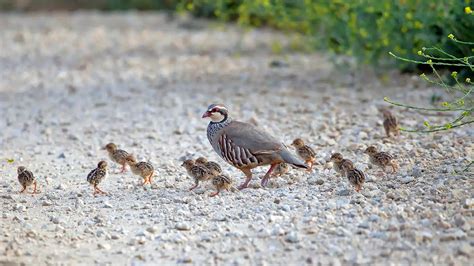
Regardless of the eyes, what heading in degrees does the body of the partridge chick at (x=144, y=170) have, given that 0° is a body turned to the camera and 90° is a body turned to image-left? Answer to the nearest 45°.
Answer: approximately 90°

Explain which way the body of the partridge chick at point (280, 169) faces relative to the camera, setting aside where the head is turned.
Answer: to the viewer's left

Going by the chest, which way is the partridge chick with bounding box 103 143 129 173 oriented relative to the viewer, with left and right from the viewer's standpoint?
facing to the left of the viewer

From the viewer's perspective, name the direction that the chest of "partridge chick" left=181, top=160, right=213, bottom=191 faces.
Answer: to the viewer's left
